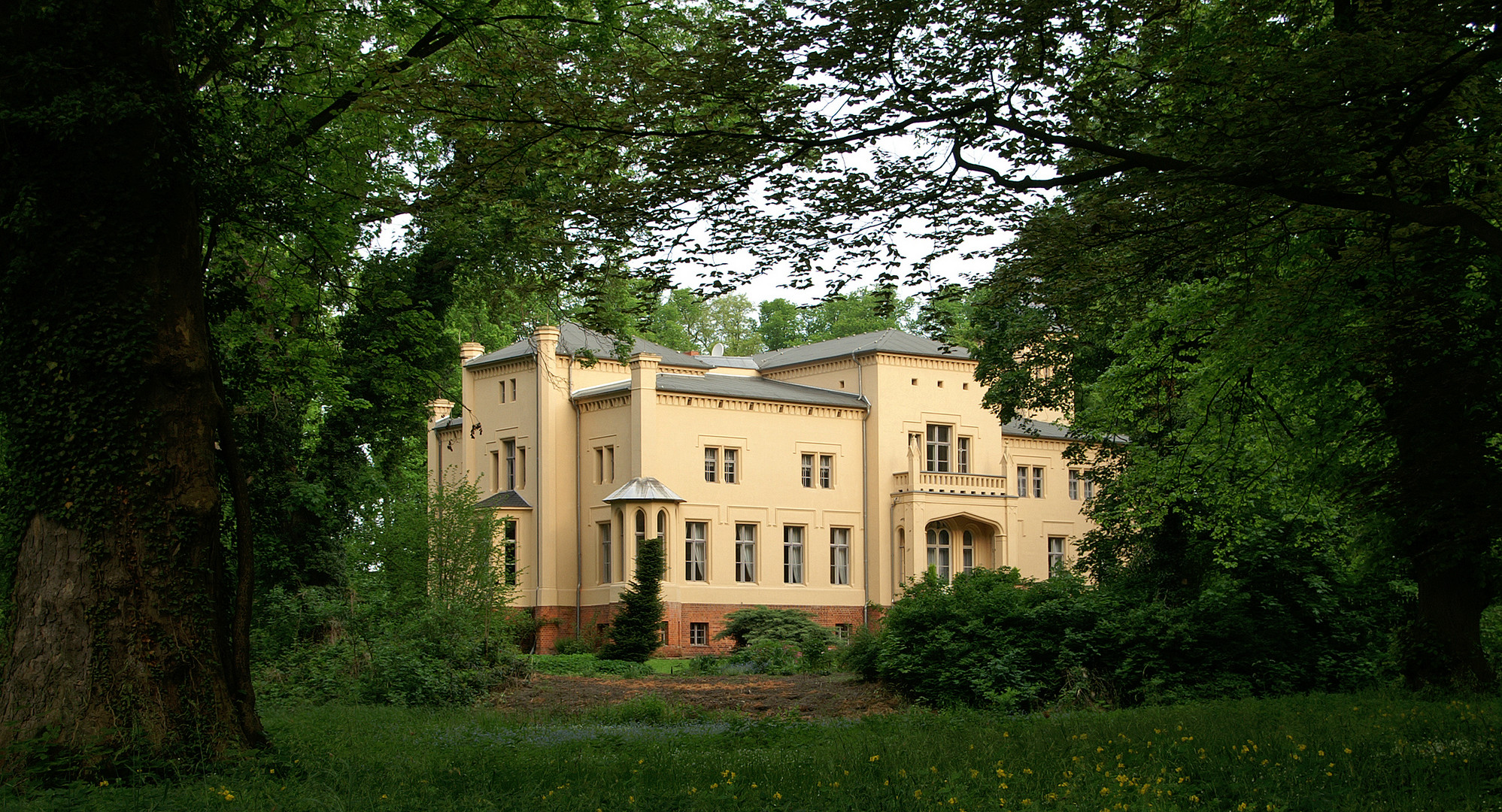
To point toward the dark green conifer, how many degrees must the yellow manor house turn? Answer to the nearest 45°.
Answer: approximately 45° to its right

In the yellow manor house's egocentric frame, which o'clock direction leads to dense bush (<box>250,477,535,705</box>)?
The dense bush is roughly at 2 o'clock from the yellow manor house.

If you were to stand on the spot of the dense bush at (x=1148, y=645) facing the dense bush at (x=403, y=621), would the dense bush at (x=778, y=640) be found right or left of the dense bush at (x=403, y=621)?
right

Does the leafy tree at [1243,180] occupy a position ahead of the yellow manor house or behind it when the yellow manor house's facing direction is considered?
ahead

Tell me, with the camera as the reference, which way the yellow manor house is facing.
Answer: facing the viewer and to the right of the viewer

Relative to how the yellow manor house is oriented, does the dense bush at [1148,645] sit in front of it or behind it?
in front

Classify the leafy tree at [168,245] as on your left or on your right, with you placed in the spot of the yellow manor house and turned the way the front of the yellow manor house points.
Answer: on your right

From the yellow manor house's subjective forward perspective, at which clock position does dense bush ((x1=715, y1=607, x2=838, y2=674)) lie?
The dense bush is roughly at 1 o'clock from the yellow manor house.
